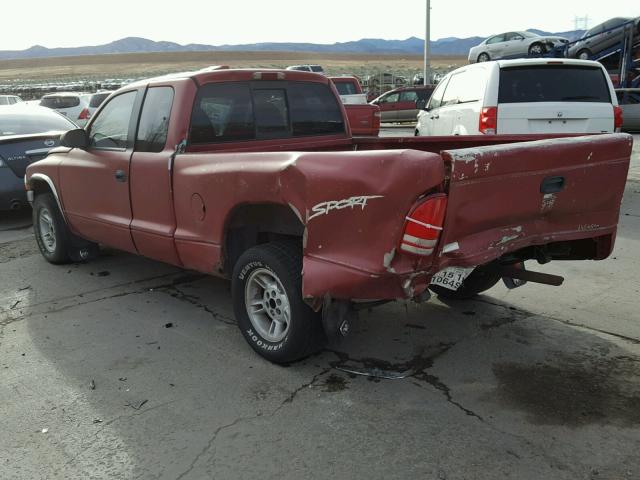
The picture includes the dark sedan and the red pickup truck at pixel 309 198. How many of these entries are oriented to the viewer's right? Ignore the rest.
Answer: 0

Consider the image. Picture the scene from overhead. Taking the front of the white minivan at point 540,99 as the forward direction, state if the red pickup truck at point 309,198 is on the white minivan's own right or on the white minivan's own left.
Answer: on the white minivan's own left

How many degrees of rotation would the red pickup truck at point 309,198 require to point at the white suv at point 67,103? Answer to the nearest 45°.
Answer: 0° — it already faces it

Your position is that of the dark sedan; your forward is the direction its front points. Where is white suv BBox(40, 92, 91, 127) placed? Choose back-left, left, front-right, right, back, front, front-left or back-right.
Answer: front-right

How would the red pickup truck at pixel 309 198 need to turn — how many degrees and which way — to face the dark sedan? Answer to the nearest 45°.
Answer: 0° — it already faces it

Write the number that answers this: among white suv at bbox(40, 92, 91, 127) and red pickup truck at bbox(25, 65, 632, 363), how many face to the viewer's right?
0

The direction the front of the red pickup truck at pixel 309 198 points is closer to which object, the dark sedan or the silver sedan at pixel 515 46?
the dark sedan

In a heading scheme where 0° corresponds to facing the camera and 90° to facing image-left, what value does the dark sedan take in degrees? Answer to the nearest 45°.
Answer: approximately 135°

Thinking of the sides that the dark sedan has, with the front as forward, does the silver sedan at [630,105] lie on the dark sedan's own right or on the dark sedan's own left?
on the dark sedan's own right

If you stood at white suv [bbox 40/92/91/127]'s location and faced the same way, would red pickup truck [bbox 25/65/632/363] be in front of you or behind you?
behind

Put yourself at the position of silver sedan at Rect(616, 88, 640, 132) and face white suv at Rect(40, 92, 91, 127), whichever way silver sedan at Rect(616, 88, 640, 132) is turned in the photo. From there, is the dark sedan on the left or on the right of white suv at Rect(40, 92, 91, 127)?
left

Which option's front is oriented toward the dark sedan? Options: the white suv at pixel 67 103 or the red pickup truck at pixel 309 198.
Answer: the red pickup truck

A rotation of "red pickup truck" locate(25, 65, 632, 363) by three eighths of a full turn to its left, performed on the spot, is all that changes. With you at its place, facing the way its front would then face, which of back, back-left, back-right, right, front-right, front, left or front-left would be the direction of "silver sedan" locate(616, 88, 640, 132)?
back-left

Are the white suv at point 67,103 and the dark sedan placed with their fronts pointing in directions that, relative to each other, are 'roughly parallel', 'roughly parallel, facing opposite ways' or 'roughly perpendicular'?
roughly parallel

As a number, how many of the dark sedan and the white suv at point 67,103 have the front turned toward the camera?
0
